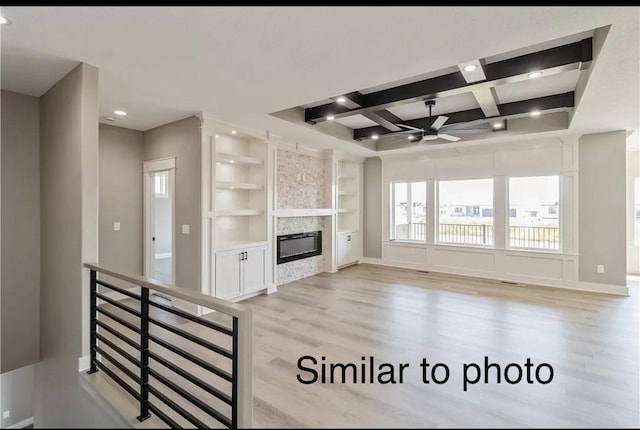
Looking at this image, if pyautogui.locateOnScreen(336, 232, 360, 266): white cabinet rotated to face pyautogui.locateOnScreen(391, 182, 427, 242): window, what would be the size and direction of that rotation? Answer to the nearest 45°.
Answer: approximately 45° to its left

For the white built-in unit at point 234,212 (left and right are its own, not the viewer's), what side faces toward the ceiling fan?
front

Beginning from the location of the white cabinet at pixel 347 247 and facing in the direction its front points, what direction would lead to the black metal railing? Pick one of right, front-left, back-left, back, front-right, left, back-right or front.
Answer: front-right

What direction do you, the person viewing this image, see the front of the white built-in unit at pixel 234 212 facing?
facing the viewer and to the right of the viewer

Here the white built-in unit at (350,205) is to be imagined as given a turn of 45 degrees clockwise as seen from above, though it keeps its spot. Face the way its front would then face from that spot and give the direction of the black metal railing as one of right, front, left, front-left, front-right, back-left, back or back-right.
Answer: front

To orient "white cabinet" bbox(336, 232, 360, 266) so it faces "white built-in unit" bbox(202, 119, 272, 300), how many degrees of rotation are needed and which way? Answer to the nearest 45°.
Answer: approximately 90° to its right

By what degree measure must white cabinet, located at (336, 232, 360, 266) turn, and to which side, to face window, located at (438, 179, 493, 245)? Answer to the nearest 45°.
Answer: approximately 45° to its left

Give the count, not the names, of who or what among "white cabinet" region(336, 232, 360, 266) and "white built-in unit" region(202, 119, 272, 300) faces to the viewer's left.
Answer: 0

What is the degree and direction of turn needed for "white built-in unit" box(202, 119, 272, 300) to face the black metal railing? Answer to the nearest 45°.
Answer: approximately 45° to its right

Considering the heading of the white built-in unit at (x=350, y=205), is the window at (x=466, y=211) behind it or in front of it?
in front

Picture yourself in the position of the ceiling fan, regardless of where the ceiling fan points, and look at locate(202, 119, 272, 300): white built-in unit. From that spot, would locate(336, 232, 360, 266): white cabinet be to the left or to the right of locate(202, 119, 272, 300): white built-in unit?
right
